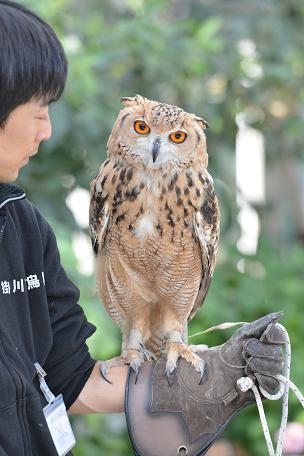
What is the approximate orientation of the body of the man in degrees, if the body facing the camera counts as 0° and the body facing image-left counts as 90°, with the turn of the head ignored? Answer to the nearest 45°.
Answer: approximately 315°

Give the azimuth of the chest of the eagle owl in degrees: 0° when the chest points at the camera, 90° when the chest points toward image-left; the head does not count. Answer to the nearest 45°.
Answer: approximately 0°

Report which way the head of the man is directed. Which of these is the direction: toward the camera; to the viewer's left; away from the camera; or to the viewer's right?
to the viewer's right
